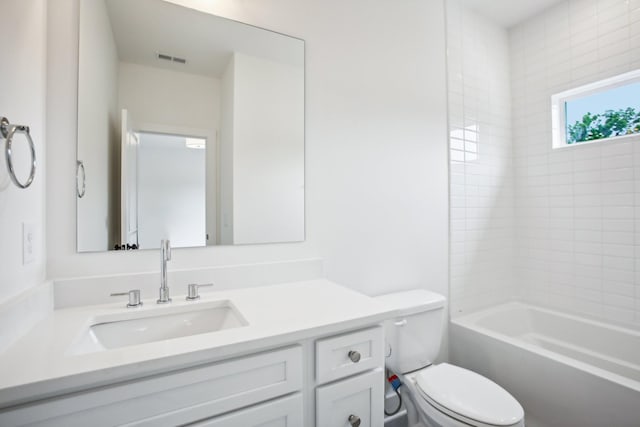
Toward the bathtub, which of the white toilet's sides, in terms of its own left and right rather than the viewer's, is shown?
left

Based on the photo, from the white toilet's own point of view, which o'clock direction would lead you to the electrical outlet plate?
The electrical outlet plate is roughly at 3 o'clock from the white toilet.

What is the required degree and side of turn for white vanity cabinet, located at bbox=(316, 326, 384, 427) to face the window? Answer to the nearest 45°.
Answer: approximately 90° to its left

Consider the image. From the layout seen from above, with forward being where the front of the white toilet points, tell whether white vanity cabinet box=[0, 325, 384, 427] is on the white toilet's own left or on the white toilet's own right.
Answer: on the white toilet's own right

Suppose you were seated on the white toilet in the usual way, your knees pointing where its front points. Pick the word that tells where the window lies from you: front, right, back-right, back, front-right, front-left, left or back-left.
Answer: left

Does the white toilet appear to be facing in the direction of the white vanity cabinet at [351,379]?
no

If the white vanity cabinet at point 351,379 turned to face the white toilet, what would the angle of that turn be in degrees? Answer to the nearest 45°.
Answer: approximately 90° to its left

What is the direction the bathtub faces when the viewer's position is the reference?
facing the viewer and to the left of the viewer

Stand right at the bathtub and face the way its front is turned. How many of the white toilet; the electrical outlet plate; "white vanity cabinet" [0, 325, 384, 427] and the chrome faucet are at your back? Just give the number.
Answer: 0

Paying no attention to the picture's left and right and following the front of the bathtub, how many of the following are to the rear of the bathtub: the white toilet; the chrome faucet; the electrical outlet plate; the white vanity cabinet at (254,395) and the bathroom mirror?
0

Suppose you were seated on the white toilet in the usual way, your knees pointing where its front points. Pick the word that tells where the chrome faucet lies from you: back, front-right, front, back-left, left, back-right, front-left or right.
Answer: right

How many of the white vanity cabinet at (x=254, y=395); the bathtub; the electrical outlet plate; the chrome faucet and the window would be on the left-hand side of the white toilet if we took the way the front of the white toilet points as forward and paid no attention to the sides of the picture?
2

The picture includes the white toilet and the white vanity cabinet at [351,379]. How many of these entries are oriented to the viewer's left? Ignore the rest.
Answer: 0

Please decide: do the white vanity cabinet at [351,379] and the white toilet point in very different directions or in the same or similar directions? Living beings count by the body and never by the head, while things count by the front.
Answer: same or similar directions

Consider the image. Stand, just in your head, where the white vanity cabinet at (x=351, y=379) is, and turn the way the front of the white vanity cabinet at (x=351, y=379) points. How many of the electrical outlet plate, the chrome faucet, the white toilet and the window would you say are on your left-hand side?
2
